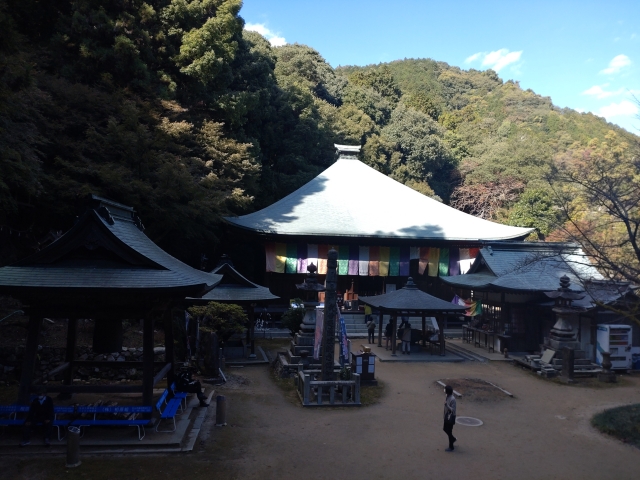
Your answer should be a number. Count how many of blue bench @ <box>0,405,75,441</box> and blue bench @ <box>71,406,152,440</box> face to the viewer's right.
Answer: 0

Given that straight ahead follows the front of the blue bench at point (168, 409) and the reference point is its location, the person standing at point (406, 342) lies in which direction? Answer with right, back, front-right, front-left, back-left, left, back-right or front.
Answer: front-left

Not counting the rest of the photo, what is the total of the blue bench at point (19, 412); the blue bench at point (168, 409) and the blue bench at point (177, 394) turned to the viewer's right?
2

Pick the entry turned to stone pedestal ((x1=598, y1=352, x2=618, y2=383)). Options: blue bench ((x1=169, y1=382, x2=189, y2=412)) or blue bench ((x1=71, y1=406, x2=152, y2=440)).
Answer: blue bench ((x1=169, y1=382, x2=189, y2=412))

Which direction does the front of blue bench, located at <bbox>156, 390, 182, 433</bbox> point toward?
to the viewer's right

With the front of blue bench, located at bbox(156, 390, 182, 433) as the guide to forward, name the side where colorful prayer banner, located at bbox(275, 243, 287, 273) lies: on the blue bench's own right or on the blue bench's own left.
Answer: on the blue bench's own left

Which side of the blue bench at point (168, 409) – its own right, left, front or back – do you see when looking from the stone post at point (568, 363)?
front

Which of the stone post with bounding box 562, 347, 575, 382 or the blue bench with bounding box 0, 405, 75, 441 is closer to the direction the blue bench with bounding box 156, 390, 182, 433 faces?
the stone post

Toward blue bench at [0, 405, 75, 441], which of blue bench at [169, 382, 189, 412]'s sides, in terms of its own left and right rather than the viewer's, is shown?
back

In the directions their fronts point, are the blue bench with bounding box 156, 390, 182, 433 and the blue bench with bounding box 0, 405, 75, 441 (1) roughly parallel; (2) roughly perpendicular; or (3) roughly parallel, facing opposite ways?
roughly perpendicular

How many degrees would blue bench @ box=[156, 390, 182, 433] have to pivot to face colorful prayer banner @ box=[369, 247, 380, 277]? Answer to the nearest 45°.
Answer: approximately 45° to its left

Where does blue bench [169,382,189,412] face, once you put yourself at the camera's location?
facing to the right of the viewer

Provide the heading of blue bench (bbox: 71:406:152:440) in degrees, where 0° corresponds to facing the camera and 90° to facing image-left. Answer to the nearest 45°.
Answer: approximately 0°

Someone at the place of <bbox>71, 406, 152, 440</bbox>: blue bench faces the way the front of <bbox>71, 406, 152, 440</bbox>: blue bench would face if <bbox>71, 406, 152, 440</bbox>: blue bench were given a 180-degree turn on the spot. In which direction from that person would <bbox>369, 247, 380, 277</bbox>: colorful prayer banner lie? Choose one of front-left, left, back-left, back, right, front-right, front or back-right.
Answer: front-right

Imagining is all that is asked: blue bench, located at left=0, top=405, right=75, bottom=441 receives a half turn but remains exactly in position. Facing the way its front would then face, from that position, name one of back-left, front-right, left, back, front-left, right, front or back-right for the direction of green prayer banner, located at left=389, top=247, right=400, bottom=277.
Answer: front-right

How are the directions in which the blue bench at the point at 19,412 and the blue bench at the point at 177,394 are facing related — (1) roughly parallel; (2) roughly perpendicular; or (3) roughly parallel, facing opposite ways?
roughly perpendicular

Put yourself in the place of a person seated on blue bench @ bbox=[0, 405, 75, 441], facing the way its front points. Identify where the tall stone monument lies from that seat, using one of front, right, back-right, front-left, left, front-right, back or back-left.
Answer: left
